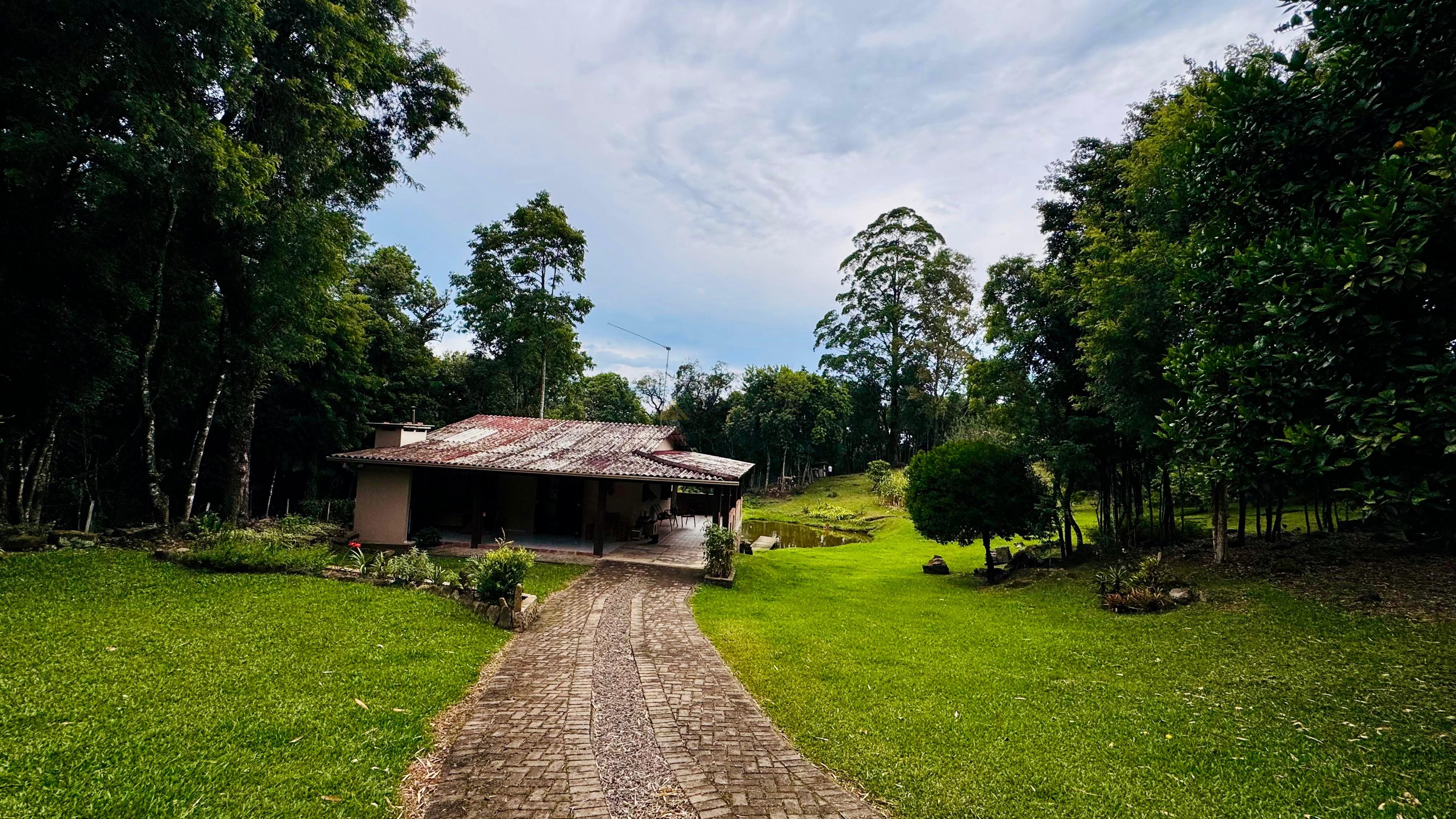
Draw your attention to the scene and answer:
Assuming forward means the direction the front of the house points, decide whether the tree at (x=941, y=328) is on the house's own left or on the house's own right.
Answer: on the house's own left

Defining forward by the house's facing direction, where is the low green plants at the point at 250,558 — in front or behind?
in front

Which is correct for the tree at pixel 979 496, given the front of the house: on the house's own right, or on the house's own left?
on the house's own left

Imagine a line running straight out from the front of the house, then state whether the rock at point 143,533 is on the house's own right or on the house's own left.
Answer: on the house's own right

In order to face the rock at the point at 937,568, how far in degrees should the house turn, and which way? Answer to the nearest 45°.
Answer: approximately 90° to its left

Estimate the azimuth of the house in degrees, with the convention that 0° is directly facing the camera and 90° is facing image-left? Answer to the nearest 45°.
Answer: approximately 0°

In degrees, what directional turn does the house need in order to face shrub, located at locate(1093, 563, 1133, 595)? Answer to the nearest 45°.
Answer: approximately 45° to its left

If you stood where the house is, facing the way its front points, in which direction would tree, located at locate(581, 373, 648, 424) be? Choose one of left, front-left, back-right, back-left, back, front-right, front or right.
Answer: back

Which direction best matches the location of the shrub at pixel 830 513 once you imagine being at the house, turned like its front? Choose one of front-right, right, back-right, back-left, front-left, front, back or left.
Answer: back-left

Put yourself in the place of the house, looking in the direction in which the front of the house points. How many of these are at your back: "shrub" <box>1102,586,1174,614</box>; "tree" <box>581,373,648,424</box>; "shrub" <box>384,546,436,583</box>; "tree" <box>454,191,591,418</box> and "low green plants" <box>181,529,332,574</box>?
2

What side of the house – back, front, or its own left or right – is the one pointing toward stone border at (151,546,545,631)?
front
